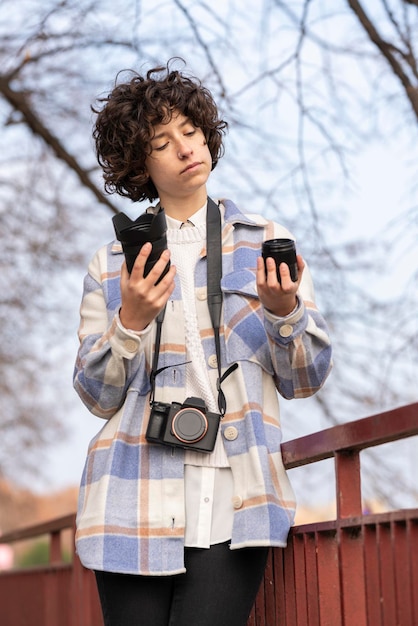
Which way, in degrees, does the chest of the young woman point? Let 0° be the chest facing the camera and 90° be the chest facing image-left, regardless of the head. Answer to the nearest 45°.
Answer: approximately 0°
